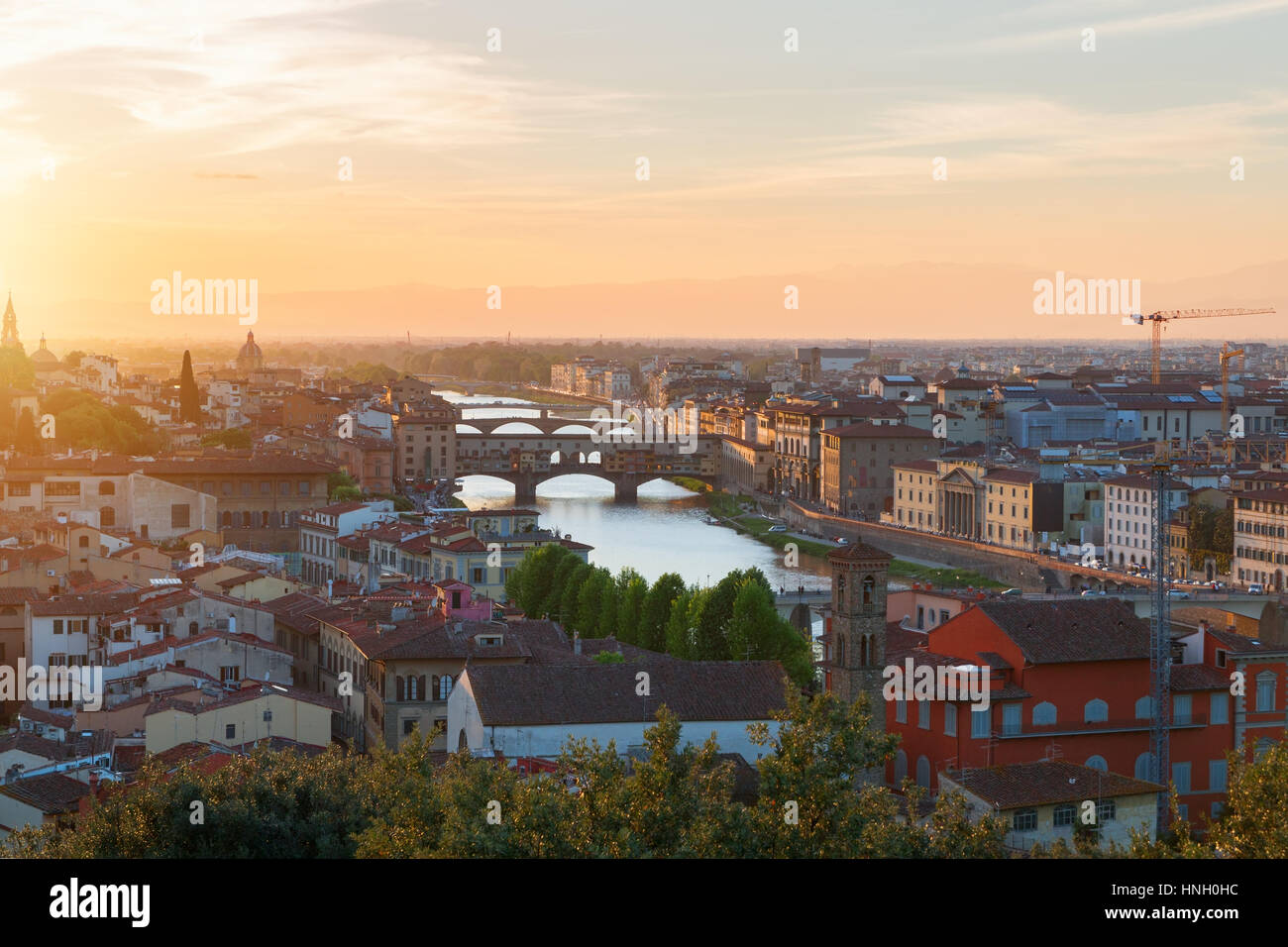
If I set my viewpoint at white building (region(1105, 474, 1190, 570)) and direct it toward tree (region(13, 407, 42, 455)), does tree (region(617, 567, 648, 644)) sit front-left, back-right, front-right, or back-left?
front-left

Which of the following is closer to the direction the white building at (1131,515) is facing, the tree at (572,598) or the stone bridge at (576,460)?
the tree

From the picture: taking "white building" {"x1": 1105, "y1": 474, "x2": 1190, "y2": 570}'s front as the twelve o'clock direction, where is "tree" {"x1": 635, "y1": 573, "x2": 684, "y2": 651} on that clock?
The tree is roughly at 11 o'clock from the white building.

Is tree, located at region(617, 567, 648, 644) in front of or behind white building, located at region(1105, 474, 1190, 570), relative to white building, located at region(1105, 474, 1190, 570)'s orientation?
in front

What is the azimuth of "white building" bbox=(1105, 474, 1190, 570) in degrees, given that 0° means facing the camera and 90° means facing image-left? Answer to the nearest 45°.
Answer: approximately 45°

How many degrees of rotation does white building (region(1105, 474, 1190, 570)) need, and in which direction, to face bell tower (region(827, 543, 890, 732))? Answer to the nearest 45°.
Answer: approximately 45° to its left

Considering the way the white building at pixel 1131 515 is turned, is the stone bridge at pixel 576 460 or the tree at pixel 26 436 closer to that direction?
the tree

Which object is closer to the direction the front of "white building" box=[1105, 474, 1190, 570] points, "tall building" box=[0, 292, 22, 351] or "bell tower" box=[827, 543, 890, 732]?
the bell tower

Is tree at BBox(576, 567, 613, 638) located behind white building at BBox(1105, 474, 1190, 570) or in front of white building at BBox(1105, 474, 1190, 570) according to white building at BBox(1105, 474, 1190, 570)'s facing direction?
in front
